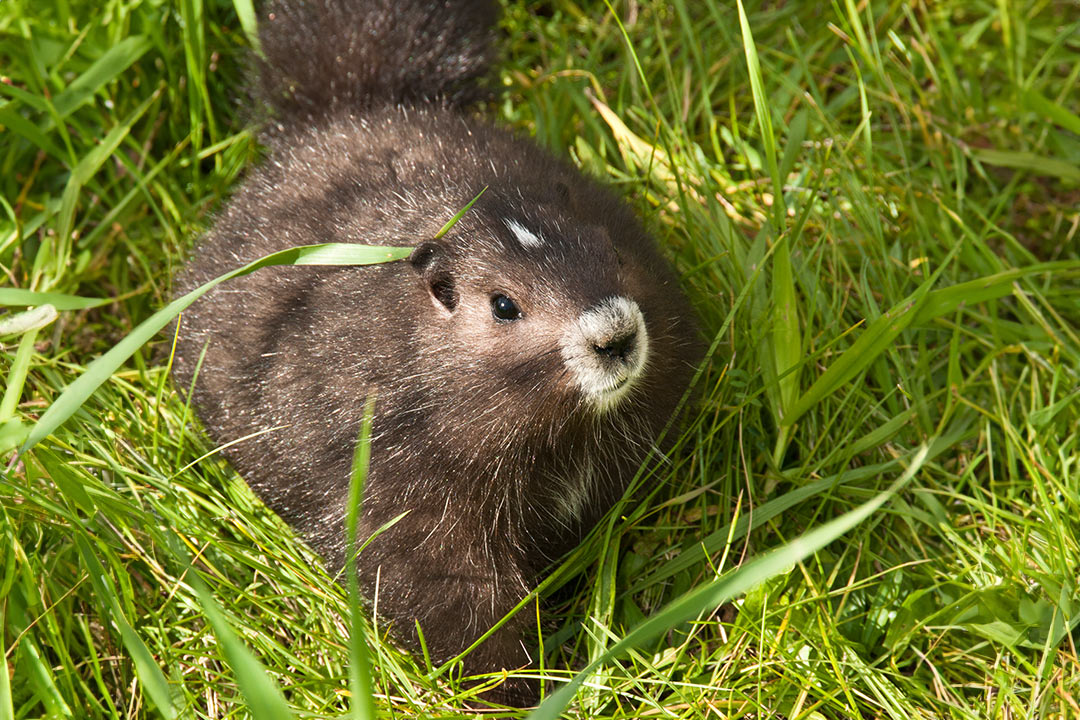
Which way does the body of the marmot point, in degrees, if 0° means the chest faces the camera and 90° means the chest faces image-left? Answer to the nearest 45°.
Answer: approximately 315°

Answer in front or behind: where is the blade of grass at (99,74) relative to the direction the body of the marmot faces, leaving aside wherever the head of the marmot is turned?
behind

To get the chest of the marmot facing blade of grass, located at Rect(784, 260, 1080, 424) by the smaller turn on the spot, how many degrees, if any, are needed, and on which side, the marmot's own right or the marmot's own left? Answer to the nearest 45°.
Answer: approximately 45° to the marmot's own left

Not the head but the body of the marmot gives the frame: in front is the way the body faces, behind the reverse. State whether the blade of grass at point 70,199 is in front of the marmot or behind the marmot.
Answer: behind
